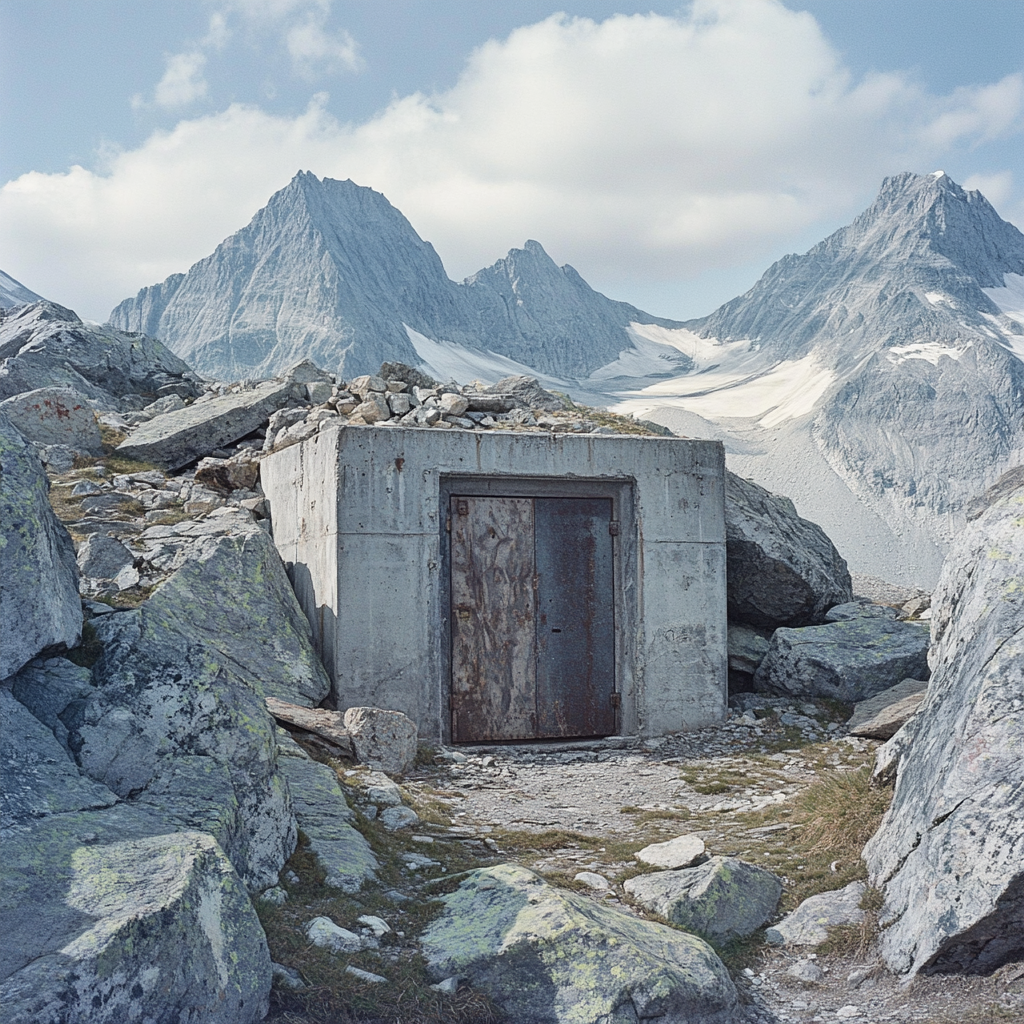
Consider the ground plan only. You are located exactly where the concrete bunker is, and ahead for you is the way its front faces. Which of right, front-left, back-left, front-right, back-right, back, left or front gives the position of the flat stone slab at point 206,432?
back-right

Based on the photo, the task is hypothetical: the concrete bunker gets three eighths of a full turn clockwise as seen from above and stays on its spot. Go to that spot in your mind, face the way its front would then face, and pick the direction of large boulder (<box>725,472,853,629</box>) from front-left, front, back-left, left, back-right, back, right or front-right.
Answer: right

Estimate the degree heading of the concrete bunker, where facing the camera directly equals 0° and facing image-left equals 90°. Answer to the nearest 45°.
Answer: approximately 0°

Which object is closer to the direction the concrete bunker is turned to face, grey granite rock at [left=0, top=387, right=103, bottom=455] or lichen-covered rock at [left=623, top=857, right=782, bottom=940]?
the lichen-covered rock

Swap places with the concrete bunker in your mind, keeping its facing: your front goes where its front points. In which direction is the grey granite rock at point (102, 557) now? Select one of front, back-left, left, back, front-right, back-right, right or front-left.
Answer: right

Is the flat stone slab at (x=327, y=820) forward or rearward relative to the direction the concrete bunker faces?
forward

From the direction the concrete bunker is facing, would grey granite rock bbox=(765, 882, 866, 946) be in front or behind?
in front
